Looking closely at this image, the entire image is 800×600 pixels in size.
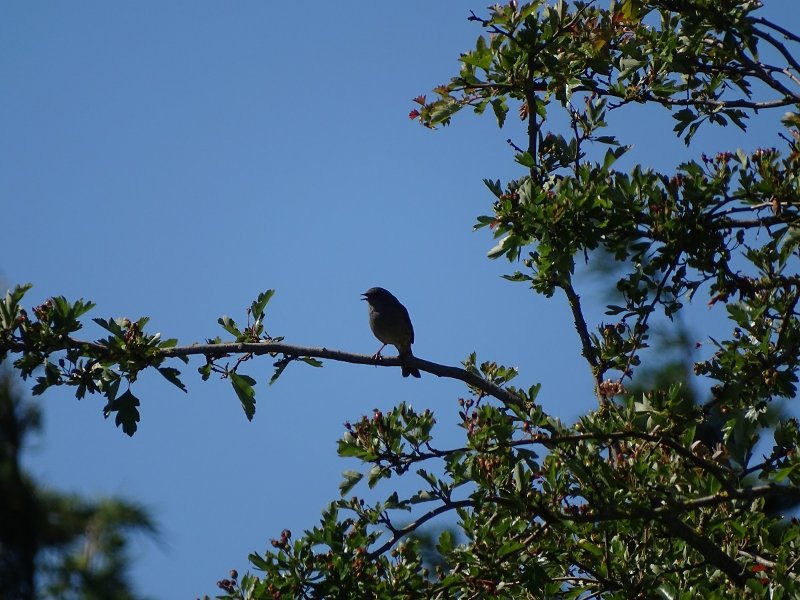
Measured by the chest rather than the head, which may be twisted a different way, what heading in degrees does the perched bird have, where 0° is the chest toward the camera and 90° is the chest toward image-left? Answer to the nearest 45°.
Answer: approximately 90°
